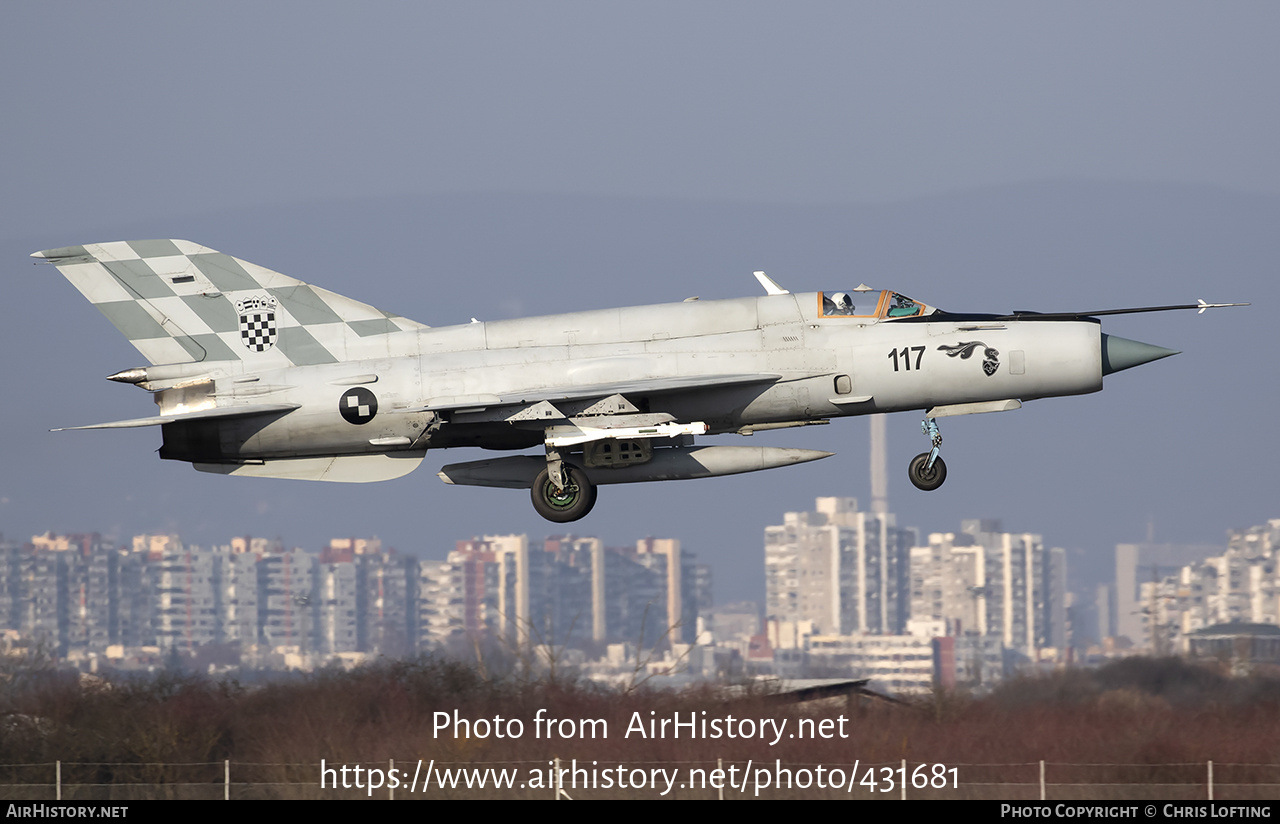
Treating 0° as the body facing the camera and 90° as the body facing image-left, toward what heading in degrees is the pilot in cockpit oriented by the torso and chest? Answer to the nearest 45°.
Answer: approximately 270°

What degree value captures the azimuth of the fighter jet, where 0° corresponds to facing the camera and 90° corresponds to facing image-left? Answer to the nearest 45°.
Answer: approximately 270°
